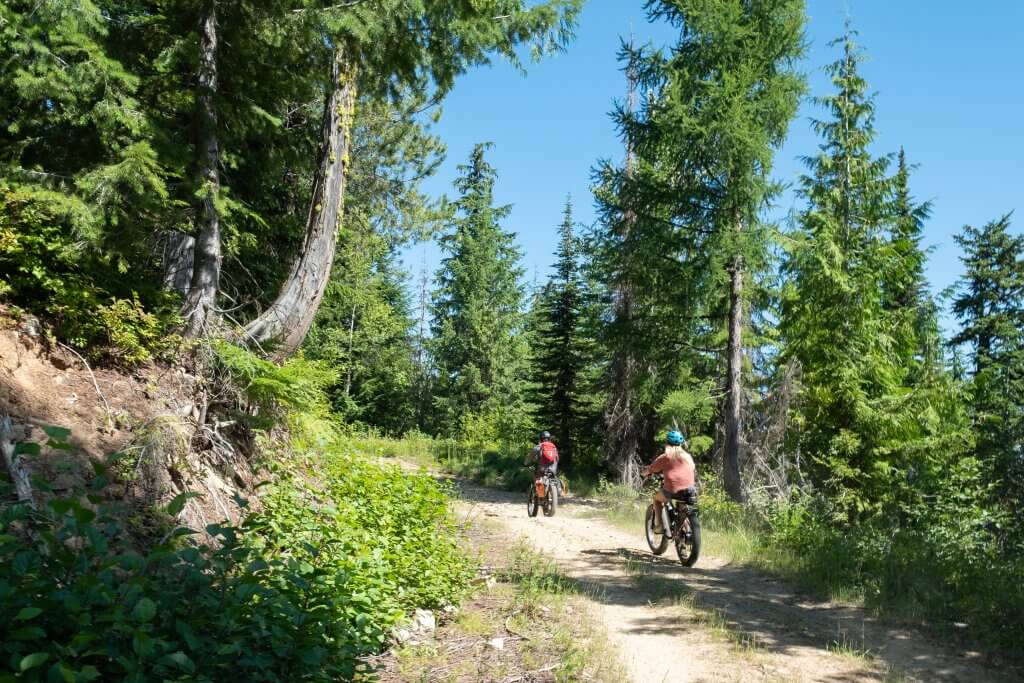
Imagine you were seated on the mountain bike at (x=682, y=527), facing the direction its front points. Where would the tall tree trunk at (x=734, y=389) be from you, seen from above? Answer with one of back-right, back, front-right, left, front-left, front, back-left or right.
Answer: front-right

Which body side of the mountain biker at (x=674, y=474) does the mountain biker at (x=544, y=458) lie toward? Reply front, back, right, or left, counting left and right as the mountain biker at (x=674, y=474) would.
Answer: front

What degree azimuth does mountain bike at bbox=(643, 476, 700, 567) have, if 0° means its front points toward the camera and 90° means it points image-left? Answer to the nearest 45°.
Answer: approximately 135°

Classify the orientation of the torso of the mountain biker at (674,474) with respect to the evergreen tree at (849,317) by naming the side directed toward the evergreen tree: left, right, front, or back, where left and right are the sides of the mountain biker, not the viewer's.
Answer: right

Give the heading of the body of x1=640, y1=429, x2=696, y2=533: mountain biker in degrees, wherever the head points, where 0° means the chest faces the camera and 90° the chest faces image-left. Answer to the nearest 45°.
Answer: approximately 135°

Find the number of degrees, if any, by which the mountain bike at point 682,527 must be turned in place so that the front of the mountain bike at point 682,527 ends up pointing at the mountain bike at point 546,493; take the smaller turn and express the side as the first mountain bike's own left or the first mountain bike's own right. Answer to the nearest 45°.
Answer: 0° — it already faces it
